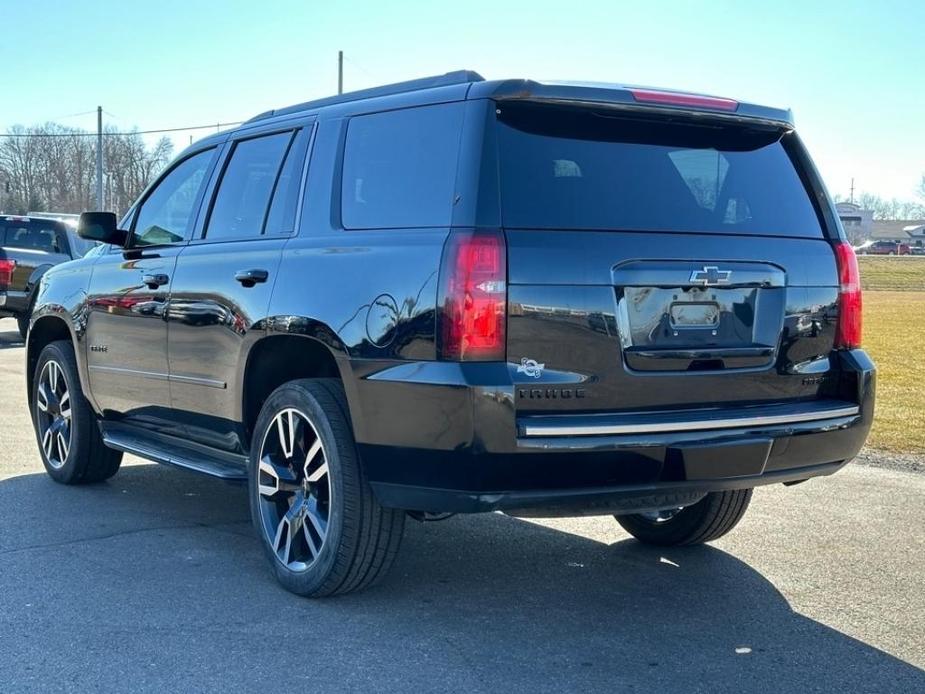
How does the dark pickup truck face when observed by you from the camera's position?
facing away from the viewer and to the right of the viewer

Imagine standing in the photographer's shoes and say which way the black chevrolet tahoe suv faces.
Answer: facing away from the viewer and to the left of the viewer

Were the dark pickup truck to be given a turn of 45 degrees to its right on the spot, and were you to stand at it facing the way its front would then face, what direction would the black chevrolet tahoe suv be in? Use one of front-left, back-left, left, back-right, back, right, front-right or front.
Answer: right
